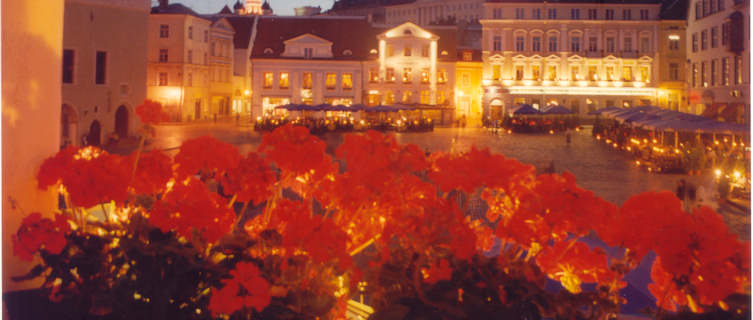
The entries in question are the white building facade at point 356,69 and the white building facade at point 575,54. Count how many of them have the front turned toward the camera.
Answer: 2

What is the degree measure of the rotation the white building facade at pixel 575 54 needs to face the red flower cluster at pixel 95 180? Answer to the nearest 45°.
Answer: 0° — it already faces it

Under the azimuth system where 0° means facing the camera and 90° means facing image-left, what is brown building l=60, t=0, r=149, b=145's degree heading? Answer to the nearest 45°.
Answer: approximately 315°

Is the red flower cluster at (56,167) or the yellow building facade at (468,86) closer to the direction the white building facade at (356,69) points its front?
the red flower cluster

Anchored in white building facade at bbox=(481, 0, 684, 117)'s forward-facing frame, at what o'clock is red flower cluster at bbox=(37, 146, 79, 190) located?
The red flower cluster is roughly at 12 o'clock from the white building facade.

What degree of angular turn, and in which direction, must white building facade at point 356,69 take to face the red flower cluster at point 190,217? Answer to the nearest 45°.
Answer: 0° — it already faces it

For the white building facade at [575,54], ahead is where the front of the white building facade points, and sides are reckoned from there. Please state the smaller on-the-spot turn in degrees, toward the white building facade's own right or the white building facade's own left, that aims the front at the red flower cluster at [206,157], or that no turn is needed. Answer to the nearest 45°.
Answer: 0° — it already faces it

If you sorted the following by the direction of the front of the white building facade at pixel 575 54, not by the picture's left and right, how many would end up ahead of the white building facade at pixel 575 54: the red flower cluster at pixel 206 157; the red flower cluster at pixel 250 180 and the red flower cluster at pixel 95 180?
3

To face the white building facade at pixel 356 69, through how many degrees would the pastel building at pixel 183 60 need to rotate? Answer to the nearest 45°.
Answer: approximately 45° to its left

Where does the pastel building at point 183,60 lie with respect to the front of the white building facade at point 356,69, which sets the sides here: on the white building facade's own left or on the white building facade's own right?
on the white building facade's own right

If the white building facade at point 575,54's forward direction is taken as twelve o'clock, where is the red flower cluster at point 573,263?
The red flower cluster is roughly at 12 o'clock from the white building facade.
